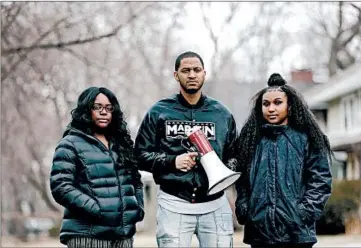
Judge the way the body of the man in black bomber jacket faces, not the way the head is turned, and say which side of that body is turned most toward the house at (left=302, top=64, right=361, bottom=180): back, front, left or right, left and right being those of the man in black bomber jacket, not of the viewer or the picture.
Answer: back

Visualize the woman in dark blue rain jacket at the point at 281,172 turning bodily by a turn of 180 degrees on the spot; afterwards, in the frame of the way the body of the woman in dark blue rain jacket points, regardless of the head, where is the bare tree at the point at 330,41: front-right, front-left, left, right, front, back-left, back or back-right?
front

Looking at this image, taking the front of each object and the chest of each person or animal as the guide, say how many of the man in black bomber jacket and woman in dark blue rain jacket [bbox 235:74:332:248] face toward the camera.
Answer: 2

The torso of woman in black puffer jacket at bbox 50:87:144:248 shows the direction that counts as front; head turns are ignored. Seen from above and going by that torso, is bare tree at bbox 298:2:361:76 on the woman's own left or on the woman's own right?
on the woman's own left

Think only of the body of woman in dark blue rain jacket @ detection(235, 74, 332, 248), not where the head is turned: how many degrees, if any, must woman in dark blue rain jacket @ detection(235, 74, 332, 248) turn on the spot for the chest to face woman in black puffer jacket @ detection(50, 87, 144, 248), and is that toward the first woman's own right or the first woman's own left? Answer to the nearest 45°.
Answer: approximately 90° to the first woman's own right

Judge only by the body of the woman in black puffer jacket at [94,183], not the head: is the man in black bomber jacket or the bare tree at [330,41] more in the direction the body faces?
the man in black bomber jacket

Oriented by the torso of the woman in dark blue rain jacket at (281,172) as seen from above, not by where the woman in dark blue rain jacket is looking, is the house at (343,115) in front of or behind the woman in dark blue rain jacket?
behind

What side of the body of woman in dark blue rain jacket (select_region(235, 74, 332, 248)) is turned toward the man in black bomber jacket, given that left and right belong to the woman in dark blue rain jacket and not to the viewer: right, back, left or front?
right

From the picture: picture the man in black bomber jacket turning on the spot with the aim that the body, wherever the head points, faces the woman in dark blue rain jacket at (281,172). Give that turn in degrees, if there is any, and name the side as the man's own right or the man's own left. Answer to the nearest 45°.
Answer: approximately 90° to the man's own left
